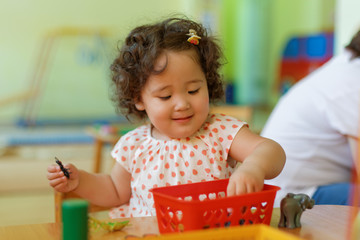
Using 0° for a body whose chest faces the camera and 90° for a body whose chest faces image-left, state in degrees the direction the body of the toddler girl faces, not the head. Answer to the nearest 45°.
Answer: approximately 0°

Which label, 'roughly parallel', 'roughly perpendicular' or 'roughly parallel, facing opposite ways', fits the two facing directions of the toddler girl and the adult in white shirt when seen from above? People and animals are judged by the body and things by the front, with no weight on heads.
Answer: roughly perpendicular
